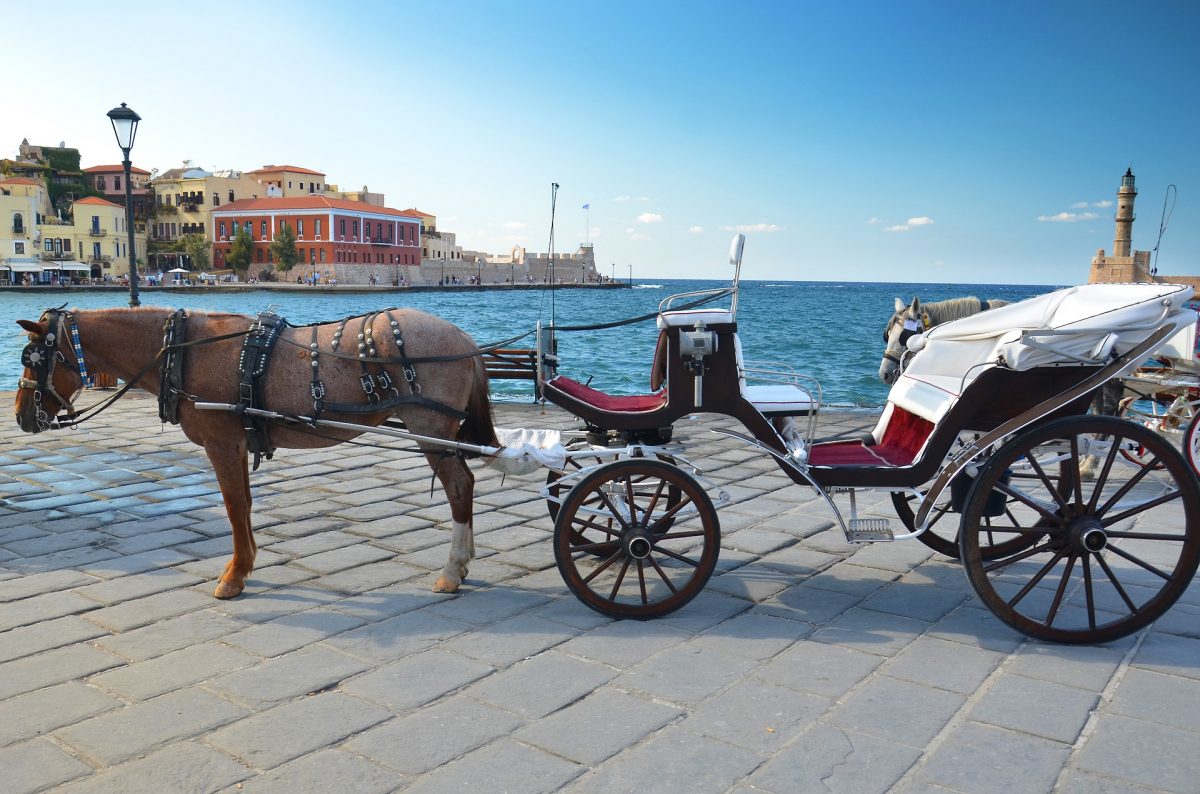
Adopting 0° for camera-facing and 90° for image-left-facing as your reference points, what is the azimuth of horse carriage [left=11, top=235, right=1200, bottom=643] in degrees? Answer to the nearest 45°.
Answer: approximately 90°

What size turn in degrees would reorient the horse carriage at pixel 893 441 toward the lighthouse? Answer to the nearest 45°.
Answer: approximately 135° to its right

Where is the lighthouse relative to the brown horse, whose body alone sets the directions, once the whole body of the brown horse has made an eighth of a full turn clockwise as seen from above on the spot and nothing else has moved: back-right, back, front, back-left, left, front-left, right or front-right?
right

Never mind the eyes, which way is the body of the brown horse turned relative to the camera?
to the viewer's left

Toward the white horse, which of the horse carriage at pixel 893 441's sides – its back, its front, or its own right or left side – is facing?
right

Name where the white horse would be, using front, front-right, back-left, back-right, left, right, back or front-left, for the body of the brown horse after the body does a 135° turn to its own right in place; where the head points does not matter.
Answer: front-right
